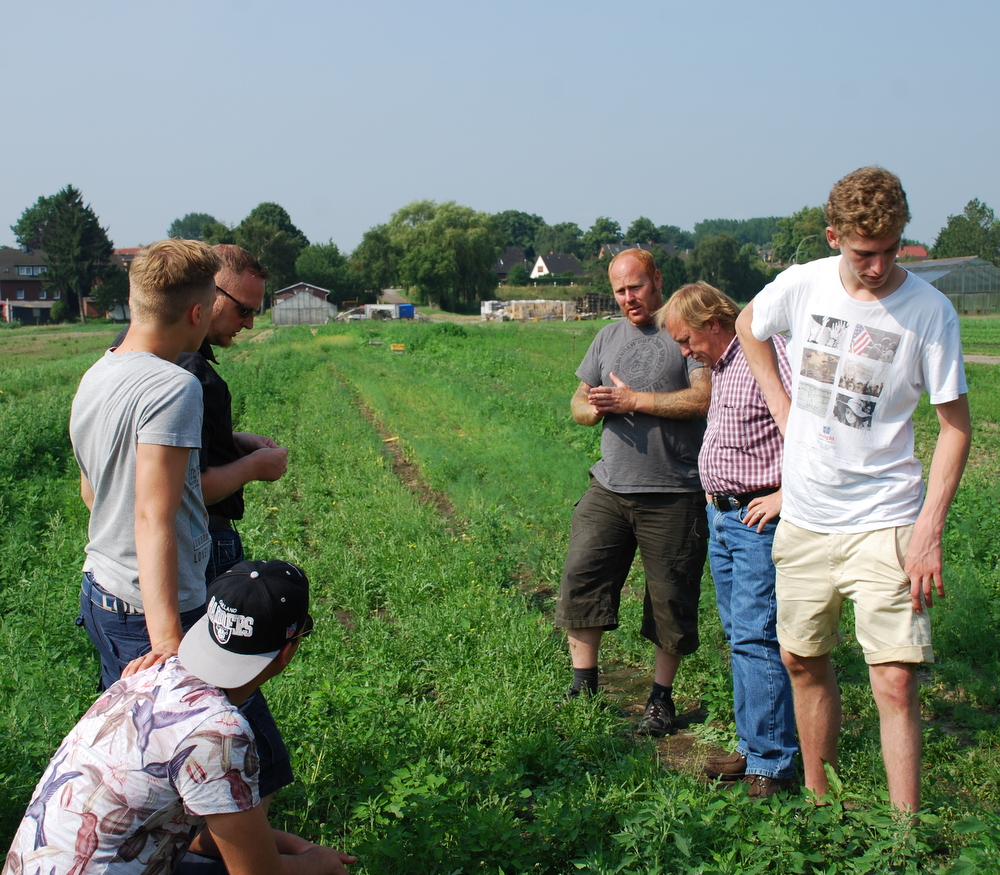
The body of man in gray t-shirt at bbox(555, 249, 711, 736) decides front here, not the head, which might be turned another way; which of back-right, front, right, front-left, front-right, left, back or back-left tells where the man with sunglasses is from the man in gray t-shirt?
front-right

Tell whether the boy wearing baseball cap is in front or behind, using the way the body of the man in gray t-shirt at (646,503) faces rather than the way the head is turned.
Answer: in front

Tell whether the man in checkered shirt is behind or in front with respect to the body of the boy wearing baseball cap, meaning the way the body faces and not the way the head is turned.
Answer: in front

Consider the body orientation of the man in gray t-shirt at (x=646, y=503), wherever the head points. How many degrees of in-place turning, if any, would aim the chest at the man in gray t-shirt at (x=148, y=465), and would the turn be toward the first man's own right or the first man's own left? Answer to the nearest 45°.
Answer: approximately 45° to the first man's own right

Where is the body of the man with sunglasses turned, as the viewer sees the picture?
to the viewer's right

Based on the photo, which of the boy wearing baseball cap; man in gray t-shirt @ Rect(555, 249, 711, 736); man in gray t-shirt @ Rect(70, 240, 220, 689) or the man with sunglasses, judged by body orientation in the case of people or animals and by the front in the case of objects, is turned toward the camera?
man in gray t-shirt @ Rect(555, 249, 711, 736)

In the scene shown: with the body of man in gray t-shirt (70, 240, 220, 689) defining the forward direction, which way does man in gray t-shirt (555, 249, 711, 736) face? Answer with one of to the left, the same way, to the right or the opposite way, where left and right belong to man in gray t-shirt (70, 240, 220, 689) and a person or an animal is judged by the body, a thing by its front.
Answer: the opposite way

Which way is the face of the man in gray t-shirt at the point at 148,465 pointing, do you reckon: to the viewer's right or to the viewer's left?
to the viewer's right

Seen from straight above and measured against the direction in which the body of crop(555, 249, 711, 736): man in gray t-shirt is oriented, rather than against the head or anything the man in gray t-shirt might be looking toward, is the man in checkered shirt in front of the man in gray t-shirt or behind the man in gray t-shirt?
in front

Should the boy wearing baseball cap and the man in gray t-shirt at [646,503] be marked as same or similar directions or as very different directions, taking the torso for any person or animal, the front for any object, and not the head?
very different directions

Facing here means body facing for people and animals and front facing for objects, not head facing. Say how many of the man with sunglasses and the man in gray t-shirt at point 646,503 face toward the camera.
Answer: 1

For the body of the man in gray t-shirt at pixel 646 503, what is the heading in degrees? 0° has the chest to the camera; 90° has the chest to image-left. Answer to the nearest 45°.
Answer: approximately 0°
